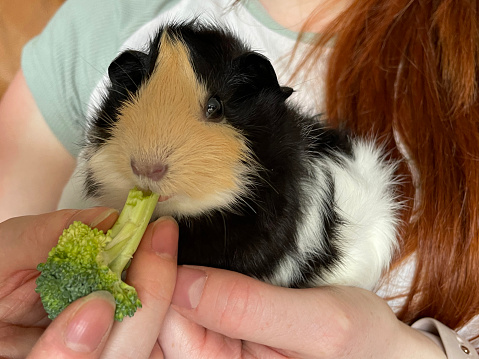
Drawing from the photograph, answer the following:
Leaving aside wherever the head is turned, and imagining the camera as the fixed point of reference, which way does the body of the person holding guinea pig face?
toward the camera

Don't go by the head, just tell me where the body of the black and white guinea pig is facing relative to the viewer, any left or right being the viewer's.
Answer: facing the viewer and to the left of the viewer
